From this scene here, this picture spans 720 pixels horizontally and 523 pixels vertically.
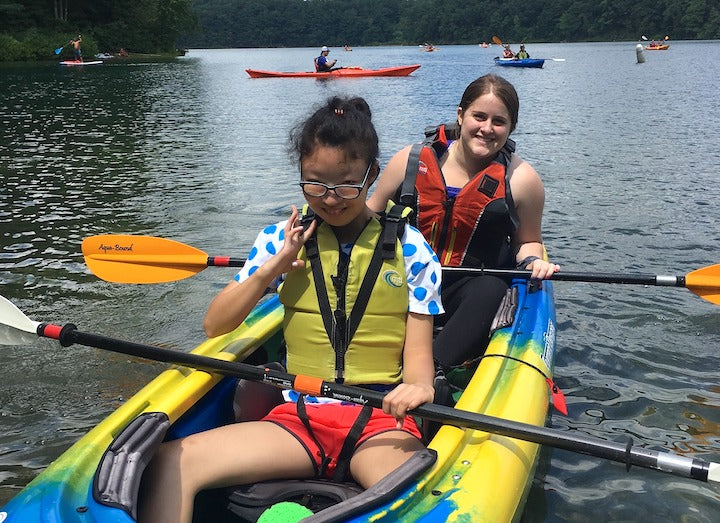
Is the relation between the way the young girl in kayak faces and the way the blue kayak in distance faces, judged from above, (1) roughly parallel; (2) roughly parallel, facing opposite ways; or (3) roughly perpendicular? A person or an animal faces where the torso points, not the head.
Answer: roughly perpendicular

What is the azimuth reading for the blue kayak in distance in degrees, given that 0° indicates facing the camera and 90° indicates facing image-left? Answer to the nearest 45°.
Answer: approximately 270°

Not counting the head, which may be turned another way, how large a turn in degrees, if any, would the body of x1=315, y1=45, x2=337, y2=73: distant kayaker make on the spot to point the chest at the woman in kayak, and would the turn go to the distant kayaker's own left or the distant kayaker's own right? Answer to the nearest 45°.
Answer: approximately 90° to the distant kayaker's own right

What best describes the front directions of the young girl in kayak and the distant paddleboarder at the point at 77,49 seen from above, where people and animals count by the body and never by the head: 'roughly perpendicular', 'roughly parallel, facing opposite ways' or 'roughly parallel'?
roughly perpendicular

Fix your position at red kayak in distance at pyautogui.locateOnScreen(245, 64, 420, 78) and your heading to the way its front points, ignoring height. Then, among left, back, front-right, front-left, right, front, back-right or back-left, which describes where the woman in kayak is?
right

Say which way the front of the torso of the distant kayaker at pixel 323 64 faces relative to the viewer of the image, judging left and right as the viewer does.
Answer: facing to the right of the viewer

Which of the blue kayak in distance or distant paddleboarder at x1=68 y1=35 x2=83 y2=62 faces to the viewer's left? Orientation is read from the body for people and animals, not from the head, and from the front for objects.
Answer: the distant paddleboarder

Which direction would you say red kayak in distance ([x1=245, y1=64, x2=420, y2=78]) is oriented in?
to the viewer's right

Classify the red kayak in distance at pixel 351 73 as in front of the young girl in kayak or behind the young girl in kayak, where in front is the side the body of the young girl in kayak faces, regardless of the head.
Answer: behind

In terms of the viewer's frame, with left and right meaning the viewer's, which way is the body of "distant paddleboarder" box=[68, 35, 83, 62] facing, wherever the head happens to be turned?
facing to the left of the viewer
